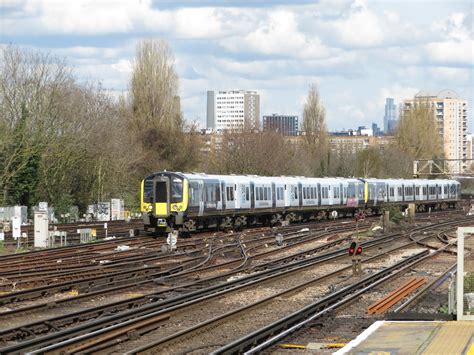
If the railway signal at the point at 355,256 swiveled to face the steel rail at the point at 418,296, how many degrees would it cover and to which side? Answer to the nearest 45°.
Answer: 0° — it already faces it

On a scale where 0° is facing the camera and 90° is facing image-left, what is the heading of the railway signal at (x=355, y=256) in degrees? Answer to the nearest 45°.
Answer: approximately 0°
